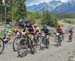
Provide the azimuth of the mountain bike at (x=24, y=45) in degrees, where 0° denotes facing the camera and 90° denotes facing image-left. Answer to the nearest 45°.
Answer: approximately 45°
